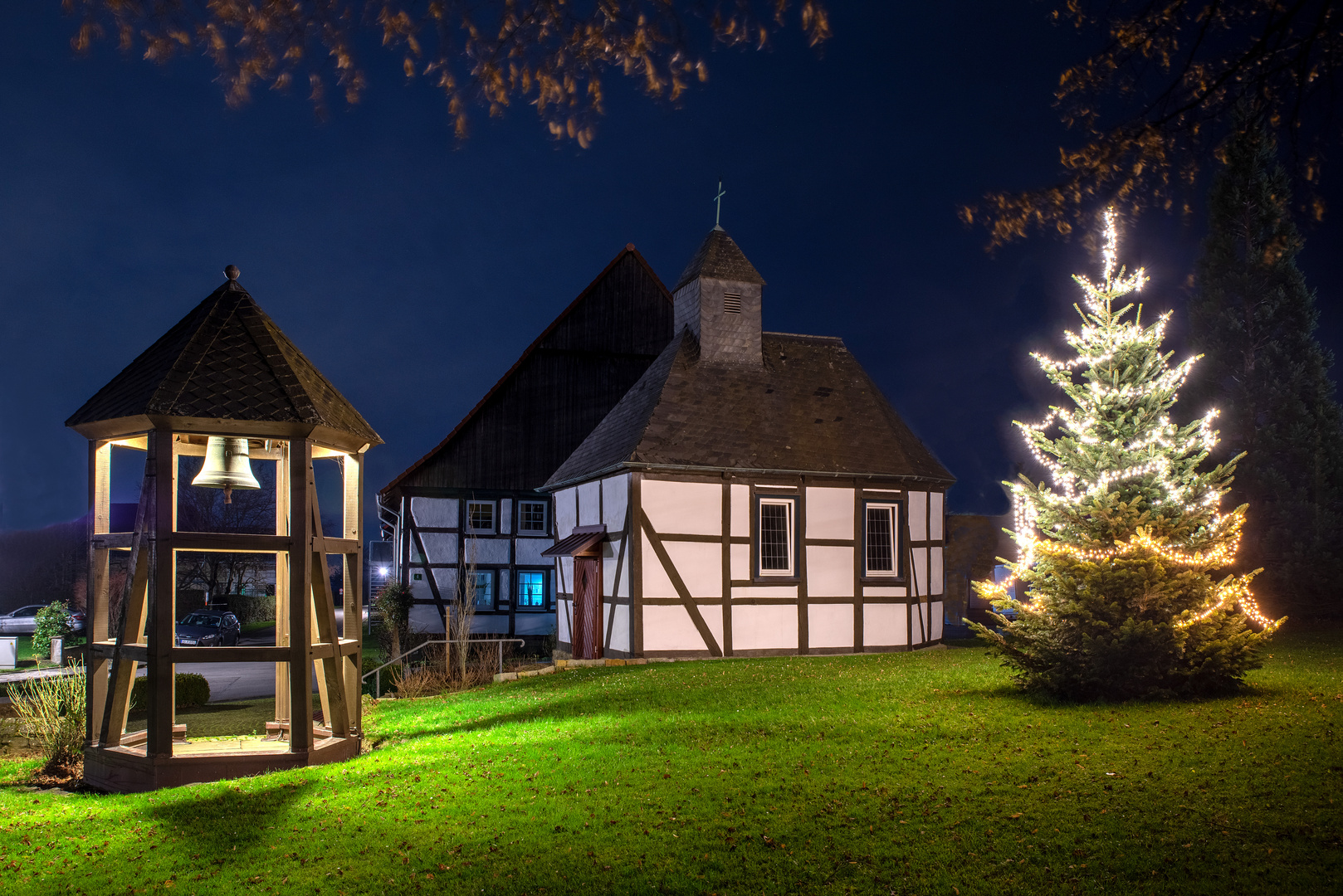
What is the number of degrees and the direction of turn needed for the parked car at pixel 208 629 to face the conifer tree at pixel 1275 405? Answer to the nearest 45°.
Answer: approximately 90° to its left

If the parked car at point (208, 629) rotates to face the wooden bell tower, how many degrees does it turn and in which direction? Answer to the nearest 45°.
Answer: approximately 45° to its left

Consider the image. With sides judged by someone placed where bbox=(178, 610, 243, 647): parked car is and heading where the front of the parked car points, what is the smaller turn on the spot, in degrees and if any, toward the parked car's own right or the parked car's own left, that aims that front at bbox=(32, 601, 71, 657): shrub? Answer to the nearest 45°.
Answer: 0° — it already faces it

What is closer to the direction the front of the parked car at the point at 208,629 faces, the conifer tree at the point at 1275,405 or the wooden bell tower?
the wooden bell tower

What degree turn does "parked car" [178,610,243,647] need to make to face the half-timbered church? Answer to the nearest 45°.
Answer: approximately 90° to its left

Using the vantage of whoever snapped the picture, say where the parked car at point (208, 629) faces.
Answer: facing the viewer and to the left of the viewer

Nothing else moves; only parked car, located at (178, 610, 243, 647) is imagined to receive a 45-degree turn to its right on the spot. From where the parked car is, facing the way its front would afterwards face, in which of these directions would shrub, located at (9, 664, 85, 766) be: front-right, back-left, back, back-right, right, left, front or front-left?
left

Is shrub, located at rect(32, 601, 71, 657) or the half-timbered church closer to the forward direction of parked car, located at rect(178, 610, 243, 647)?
the shrub

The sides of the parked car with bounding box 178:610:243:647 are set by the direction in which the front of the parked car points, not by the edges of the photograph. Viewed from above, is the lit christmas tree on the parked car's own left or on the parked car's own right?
on the parked car's own left
